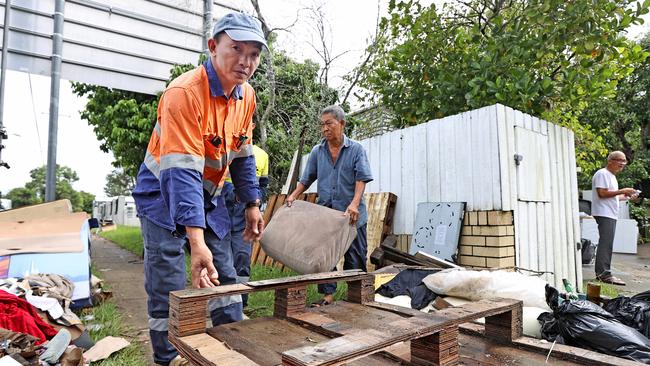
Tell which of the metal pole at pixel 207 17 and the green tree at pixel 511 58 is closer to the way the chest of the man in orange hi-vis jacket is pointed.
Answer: the green tree

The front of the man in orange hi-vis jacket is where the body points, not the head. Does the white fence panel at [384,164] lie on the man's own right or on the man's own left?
on the man's own left

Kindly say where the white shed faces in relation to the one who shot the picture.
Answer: facing the viewer and to the right of the viewer

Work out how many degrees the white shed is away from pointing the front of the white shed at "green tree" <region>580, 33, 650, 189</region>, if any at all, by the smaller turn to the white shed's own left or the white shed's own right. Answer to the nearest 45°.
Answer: approximately 90° to the white shed's own left

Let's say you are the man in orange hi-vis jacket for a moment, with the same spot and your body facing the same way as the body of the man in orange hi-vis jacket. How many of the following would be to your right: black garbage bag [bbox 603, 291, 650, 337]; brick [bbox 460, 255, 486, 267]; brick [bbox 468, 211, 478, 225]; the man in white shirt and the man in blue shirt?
0

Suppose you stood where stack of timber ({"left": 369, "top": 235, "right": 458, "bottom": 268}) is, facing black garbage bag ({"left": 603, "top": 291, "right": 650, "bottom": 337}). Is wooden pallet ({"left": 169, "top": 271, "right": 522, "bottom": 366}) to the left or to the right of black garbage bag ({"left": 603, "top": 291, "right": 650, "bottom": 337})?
right

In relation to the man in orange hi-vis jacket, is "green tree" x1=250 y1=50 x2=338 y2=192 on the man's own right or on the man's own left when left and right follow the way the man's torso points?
on the man's own left

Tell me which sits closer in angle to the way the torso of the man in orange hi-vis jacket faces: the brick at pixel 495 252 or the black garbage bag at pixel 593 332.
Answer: the black garbage bag

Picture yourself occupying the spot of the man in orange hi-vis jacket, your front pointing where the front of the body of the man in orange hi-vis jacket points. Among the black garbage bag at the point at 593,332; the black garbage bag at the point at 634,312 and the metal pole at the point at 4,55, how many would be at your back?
1

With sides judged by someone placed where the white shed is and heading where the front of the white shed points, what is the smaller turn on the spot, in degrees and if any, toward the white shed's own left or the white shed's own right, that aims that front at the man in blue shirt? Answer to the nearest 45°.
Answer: approximately 90° to the white shed's own right

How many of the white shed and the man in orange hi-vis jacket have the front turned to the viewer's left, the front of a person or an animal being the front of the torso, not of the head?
0

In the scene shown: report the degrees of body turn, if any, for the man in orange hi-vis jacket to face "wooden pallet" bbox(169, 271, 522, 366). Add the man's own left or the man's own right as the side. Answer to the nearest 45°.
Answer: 0° — they already face it

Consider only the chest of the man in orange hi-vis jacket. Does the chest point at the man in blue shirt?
no

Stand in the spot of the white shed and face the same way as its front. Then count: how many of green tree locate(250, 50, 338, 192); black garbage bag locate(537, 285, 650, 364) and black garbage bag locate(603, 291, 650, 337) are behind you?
1

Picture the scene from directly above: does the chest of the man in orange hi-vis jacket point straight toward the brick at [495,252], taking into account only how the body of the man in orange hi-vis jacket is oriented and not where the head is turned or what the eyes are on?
no

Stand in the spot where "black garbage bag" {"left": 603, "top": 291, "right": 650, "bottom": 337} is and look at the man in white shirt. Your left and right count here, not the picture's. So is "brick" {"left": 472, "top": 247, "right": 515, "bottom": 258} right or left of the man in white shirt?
left

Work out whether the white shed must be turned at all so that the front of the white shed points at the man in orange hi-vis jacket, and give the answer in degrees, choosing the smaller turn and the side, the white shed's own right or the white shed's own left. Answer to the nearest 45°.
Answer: approximately 90° to the white shed's own right

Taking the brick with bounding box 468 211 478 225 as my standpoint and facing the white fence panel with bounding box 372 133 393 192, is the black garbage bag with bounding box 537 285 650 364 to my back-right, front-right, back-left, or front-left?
back-left
